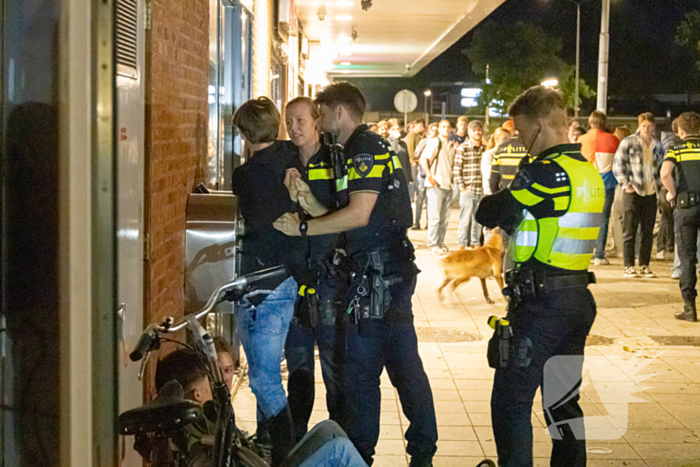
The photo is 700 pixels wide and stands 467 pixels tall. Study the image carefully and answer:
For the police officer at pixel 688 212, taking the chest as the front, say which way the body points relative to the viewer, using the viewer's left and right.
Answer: facing away from the viewer and to the left of the viewer

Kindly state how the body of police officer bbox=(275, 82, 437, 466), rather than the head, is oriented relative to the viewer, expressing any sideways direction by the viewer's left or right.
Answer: facing to the left of the viewer

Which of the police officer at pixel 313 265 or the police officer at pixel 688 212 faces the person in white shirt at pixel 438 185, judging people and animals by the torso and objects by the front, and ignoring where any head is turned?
the police officer at pixel 688 212

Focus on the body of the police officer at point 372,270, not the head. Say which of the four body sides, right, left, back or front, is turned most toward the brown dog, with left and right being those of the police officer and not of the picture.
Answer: right

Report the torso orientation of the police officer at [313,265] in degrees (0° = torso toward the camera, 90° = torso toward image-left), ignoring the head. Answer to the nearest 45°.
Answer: approximately 45°

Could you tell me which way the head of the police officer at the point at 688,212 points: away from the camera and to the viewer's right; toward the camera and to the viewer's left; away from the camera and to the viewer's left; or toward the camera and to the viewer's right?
away from the camera and to the viewer's left

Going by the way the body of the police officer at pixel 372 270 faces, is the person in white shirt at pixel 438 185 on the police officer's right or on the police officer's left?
on the police officer's right
